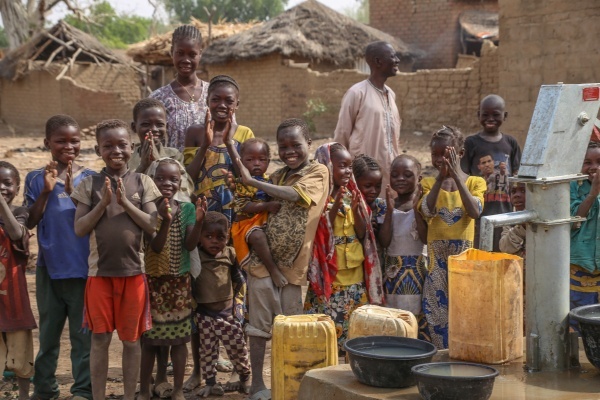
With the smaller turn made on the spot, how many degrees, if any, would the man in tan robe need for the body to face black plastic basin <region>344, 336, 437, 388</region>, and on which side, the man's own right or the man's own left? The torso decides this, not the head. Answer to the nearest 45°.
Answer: approximately 45° to the man's own right

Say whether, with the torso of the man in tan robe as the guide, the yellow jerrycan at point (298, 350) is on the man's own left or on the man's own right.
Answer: on the man's own right

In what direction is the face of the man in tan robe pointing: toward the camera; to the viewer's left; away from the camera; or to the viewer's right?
to the viewer's right

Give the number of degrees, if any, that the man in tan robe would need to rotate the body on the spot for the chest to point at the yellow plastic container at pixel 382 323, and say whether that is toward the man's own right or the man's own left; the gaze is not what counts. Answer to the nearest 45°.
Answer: approximately 45° to the man's own right

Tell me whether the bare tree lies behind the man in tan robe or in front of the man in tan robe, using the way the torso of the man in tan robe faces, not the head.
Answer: behind

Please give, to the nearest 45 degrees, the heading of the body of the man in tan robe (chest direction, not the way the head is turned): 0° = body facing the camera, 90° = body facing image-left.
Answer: approximately 315°

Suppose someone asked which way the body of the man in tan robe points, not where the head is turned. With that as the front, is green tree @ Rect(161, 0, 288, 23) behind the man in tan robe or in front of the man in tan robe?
behind
